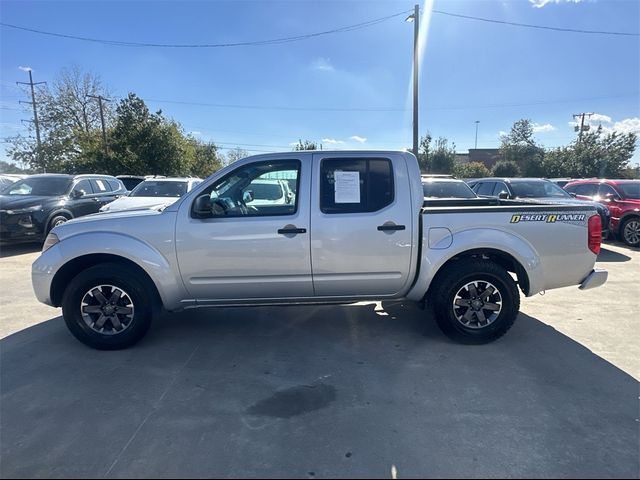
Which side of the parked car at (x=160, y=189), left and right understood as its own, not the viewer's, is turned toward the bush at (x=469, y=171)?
back

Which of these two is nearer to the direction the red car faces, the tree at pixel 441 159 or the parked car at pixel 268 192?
the parked car

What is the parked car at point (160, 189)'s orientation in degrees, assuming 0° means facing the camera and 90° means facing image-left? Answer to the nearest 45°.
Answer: approximately 45°

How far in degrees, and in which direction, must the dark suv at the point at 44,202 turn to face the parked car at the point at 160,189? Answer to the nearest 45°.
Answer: approximately 135° to its left

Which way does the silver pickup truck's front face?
to the viewer's left

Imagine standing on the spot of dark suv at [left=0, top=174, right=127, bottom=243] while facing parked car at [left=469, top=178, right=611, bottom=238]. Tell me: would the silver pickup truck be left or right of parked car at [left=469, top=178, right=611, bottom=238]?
right
